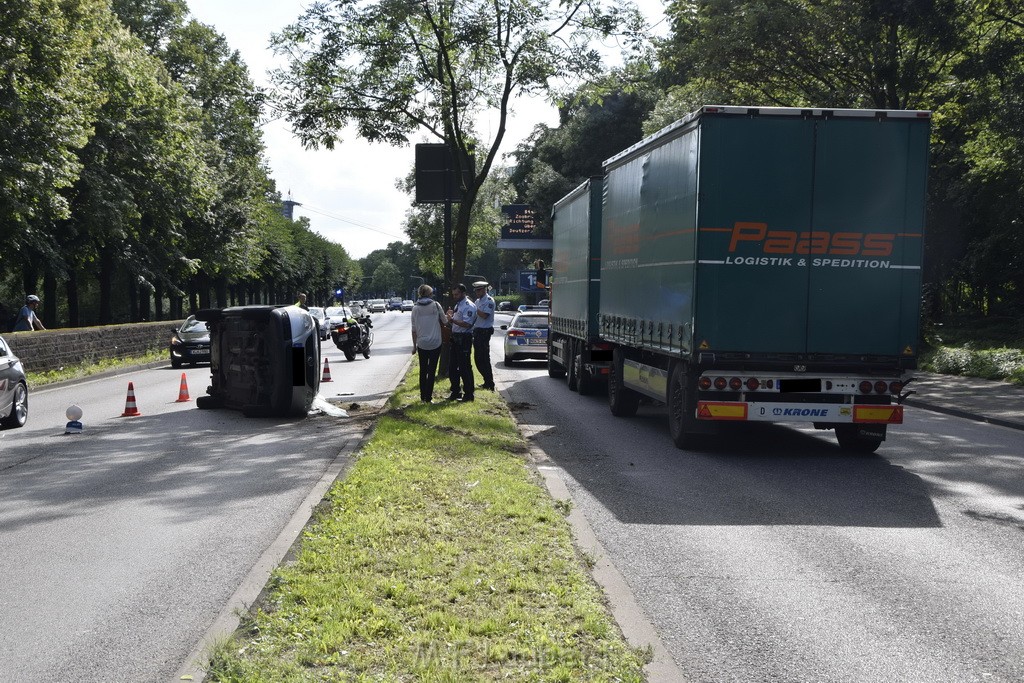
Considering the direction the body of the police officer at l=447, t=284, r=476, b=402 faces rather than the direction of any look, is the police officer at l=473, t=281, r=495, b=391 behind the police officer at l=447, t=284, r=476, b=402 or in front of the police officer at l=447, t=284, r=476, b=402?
behind

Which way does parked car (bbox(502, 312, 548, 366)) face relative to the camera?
away from the camera

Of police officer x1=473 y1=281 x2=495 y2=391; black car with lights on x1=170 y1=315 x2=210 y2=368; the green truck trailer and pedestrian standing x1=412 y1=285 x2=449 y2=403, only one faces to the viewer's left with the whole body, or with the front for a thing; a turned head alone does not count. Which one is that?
the police officer

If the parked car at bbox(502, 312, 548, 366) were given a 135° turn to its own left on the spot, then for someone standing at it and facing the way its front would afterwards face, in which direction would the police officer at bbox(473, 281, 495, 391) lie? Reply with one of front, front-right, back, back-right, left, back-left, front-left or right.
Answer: front-left

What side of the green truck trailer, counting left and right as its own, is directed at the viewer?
back

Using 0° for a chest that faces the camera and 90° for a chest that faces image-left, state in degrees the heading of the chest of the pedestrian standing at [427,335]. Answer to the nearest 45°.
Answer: approximately 180°

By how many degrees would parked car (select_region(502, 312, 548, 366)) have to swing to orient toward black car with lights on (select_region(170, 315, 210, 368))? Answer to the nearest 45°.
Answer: approximately 90° to its left

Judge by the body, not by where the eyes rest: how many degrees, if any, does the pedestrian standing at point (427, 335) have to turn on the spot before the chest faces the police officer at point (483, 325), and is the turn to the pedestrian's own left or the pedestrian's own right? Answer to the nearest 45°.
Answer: approximately 45° to the pedestrian's own right

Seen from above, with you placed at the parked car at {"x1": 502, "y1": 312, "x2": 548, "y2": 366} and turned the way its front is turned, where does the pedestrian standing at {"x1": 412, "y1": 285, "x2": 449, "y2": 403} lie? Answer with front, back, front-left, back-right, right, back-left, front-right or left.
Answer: back

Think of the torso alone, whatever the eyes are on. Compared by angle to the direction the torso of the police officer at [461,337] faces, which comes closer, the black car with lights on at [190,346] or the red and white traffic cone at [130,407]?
the red and white traffic cone
